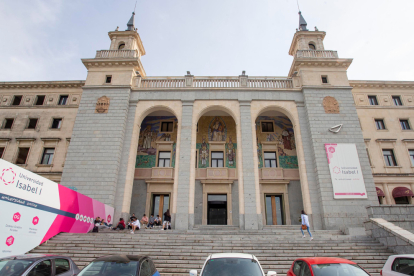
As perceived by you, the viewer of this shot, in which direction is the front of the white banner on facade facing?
facing the viewer

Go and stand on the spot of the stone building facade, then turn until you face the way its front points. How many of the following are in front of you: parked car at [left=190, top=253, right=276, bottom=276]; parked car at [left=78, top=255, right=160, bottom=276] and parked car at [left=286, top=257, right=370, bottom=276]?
3

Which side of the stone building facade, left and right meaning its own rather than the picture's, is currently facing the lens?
front

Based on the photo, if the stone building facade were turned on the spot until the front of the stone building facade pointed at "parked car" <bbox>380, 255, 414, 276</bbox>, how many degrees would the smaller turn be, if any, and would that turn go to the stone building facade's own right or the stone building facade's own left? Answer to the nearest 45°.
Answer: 0° — it already faces it

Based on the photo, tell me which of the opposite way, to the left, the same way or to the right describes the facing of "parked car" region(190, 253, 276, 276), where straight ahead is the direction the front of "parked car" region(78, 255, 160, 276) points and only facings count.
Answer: the same way

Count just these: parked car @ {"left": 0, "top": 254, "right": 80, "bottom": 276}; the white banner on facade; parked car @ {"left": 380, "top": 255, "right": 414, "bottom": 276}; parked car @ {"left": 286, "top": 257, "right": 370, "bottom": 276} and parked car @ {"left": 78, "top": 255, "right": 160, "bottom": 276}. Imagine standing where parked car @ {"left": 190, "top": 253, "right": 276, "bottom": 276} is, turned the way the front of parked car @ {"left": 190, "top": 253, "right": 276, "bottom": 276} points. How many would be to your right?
2

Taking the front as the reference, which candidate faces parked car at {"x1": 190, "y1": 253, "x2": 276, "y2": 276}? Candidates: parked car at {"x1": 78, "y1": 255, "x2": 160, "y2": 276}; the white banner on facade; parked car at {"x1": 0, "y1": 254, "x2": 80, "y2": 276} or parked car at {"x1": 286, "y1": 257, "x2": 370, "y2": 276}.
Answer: the white banner on facade

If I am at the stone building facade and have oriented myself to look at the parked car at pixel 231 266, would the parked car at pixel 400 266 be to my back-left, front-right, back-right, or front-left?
front-left
